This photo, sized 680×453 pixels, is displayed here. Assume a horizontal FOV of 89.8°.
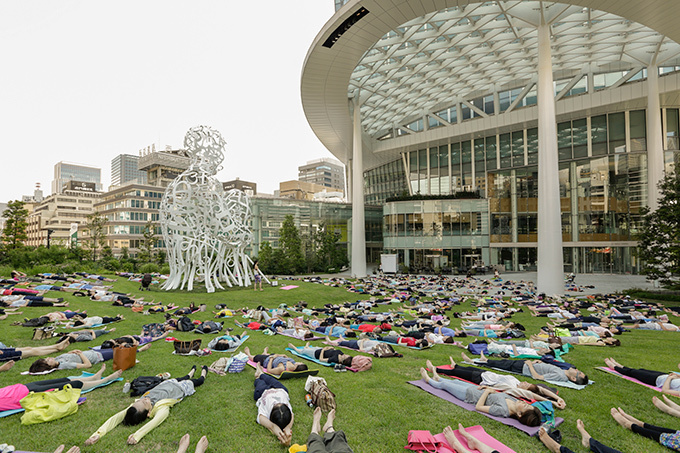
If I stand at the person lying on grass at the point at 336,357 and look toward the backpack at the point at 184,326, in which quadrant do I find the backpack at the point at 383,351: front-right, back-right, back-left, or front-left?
back-right

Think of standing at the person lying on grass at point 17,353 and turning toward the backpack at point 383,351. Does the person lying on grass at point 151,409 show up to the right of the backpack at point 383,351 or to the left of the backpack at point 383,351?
right

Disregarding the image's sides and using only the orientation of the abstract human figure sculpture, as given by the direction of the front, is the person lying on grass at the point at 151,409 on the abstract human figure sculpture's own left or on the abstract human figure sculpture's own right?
on the abstract human figure sculpture's own right

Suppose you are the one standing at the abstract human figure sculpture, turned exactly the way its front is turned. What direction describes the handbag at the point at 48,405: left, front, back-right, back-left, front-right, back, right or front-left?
right

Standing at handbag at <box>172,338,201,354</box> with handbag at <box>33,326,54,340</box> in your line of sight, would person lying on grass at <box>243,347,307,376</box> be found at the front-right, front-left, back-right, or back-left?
back-left
